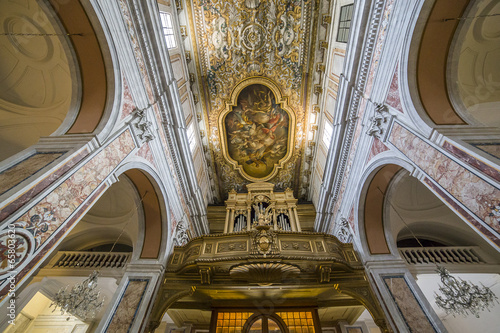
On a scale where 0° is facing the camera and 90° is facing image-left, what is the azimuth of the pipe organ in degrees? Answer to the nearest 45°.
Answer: approximately 0°

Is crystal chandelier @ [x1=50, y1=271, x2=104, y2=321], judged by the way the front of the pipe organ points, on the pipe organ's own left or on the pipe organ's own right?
on the pipe organ's own right
